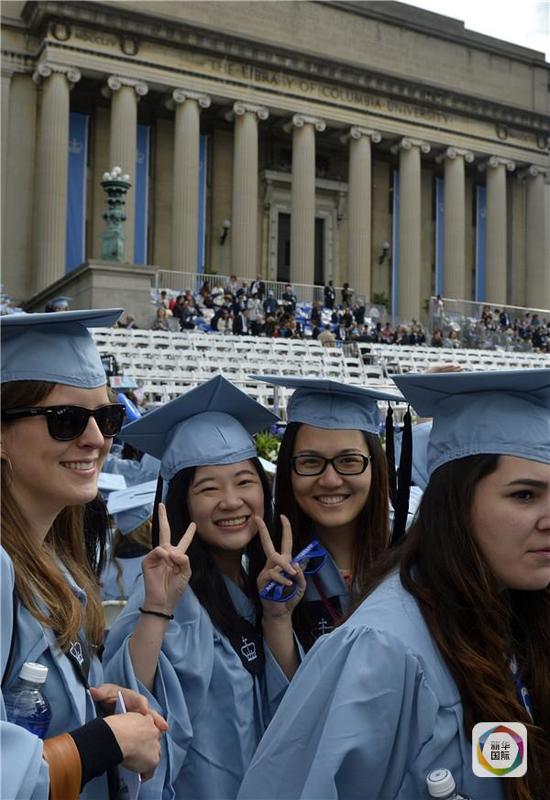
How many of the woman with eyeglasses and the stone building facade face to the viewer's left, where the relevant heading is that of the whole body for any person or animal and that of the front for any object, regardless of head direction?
0

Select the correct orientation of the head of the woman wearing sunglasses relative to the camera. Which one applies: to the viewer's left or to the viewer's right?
to the viewer's right

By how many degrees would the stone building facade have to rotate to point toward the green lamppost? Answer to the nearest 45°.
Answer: approximately 45° to its right

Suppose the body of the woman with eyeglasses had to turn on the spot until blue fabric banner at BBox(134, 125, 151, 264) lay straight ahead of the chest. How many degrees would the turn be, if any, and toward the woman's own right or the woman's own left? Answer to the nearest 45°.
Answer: approximately 180°

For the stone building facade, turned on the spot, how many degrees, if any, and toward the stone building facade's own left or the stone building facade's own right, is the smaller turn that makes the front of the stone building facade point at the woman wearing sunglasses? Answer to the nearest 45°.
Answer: approximately 45° to the stone building facade's own right

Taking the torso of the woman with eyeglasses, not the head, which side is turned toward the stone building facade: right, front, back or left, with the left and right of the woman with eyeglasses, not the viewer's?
back

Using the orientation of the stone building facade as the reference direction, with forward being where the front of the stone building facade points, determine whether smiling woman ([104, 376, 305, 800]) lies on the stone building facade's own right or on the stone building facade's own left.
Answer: on the stone building facade's own right

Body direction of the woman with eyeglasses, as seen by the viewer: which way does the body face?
toward the camera

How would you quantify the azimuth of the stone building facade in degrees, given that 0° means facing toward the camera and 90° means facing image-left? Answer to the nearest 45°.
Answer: approximately 315°
